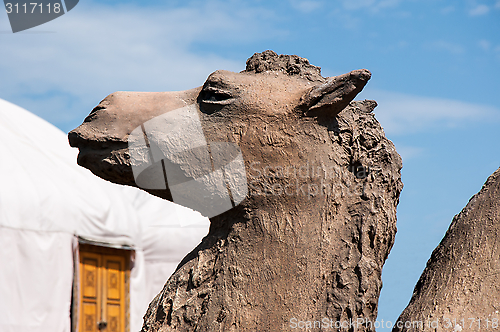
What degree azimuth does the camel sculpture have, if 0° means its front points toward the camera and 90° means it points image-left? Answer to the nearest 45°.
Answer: approximately 90°

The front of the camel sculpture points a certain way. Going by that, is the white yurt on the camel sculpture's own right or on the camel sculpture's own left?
on the camel sculpture's own right
